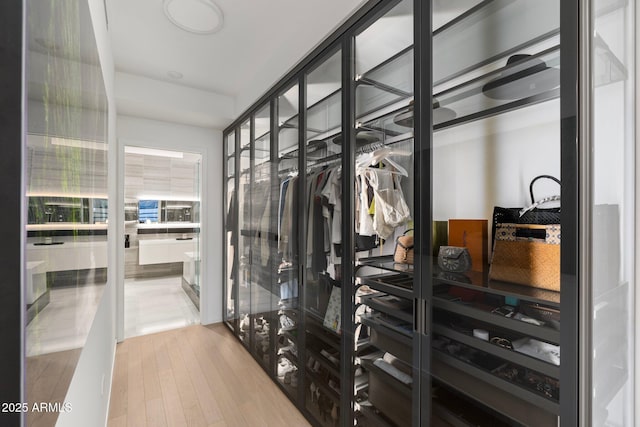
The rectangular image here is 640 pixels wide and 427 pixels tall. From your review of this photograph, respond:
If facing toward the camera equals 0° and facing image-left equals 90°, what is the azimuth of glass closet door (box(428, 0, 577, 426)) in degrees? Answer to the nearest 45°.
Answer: approximately 45°

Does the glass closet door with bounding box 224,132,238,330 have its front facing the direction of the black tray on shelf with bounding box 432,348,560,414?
no

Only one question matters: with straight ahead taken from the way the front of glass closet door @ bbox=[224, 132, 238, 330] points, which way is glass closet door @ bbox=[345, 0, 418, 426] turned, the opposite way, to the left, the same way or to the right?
the same way

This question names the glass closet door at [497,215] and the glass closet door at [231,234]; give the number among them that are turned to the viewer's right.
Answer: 0

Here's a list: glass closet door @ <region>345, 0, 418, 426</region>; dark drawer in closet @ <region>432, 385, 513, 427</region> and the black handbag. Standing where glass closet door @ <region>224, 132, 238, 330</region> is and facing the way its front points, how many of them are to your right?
0

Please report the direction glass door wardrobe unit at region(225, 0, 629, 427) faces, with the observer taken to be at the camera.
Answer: facing the viewer and to the left of the viewer

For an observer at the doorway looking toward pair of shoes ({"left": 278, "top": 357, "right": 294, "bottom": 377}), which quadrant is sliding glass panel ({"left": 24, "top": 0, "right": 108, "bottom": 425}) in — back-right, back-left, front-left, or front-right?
front-right

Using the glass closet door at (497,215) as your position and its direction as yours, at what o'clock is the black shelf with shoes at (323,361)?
The black shelf with shoes is roughly at 2 o'clock from the glass closet door.

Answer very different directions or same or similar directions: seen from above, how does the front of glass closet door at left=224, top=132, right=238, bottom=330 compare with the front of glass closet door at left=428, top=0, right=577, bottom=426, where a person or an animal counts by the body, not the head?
same or similar directions

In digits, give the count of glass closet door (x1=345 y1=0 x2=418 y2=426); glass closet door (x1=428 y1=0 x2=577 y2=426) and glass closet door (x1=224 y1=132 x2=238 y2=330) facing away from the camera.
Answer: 0

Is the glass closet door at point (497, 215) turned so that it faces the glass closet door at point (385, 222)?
no

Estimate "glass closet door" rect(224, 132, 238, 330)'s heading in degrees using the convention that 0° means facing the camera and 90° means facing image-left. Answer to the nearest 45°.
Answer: approximately 90°

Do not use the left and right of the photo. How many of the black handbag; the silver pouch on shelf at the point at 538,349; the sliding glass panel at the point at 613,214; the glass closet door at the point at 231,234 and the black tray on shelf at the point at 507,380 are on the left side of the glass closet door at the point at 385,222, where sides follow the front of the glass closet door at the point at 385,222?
4

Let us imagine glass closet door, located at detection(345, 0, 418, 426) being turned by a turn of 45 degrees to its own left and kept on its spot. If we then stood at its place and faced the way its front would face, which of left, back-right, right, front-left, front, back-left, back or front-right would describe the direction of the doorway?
back-right

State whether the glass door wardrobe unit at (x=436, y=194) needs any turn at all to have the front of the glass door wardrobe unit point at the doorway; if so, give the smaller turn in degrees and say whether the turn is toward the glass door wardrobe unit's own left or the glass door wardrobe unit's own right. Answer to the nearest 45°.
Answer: approximately 90° to the glass door wardrobe unit's own right

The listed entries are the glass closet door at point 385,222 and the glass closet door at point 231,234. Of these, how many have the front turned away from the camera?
0

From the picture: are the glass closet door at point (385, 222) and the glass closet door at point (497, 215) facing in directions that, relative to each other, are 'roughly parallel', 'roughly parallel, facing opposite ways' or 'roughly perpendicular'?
roughly parallel
